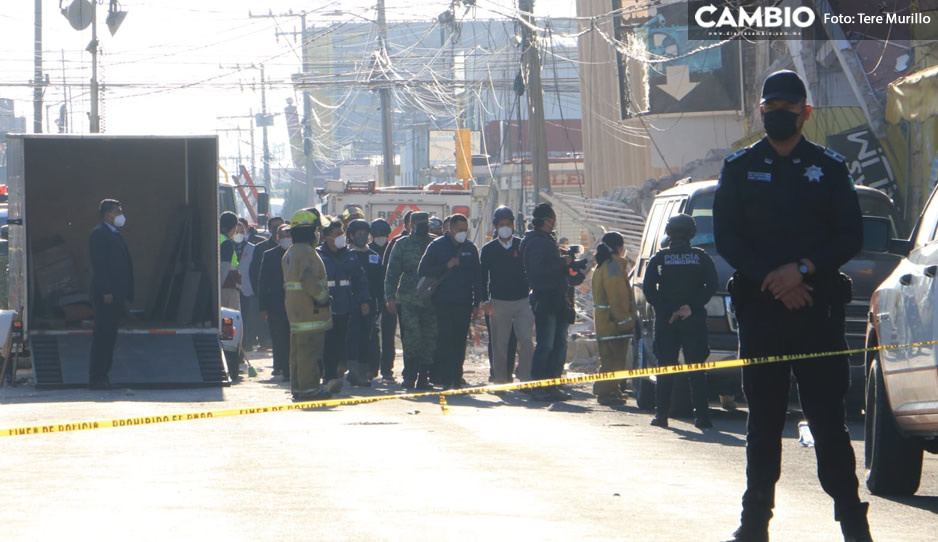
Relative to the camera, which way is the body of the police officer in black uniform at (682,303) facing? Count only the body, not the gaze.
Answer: away from the camera

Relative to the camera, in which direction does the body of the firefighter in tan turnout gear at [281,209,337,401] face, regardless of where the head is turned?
to the viewer's right

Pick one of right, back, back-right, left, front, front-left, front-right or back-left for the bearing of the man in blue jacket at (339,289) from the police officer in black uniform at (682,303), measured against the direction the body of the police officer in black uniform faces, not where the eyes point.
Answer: front-left

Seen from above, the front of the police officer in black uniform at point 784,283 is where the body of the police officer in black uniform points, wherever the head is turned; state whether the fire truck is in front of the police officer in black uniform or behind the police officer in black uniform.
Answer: behind

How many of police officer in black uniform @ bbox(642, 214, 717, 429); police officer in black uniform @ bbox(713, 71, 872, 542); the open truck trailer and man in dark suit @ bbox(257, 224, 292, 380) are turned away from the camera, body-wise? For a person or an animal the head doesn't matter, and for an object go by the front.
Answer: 2

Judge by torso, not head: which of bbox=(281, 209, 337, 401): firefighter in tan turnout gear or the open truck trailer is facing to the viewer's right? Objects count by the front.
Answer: the firefighter in tan turnout gear

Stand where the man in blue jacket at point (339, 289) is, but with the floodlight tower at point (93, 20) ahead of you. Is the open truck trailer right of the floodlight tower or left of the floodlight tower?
left

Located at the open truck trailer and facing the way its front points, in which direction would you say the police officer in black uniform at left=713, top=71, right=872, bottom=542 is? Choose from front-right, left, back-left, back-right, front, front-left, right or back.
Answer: back

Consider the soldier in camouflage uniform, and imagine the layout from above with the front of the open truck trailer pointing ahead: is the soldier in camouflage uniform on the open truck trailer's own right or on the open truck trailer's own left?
on the open truck trailer's own right

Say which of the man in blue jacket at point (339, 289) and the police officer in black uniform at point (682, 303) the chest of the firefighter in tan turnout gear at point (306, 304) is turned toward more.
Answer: the police officer in black uniform

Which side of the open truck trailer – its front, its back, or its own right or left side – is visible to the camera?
back

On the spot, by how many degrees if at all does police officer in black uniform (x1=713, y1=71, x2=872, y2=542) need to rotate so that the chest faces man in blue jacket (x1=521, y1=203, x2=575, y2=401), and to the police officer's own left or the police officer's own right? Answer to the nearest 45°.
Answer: approximately 180°
